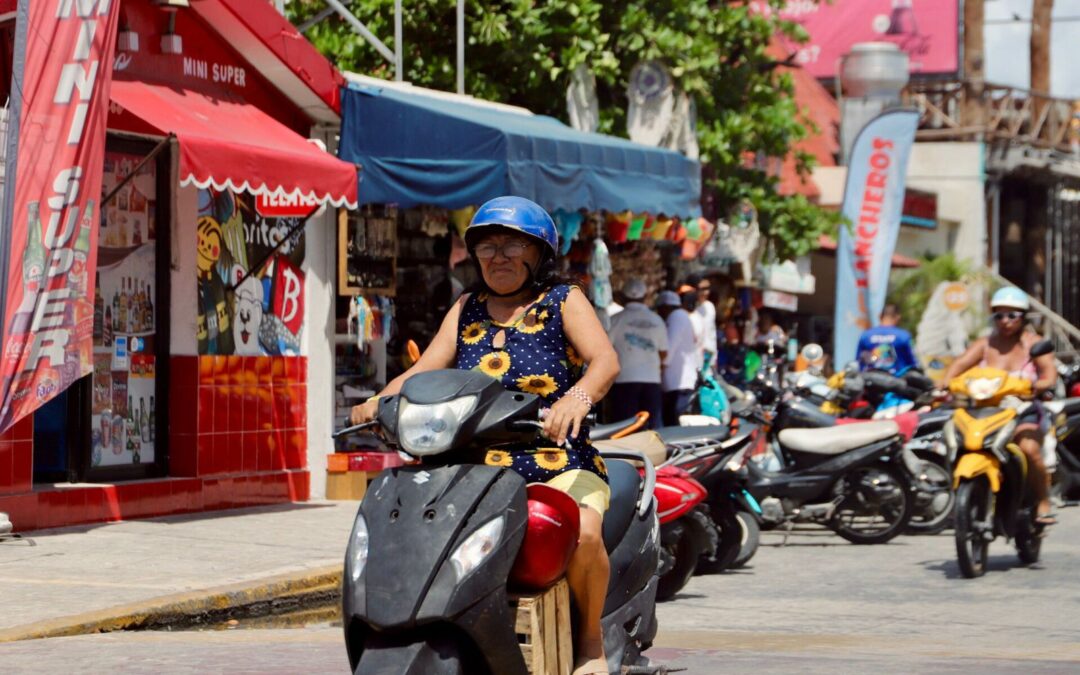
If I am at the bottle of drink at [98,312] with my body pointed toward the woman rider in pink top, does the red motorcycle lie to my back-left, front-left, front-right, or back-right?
front-right

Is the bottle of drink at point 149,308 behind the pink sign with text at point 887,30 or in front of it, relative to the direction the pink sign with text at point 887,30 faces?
in front

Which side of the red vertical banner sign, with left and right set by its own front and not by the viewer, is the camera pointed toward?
front

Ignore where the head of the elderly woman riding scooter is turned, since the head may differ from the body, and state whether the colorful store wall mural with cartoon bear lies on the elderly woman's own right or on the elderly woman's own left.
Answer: on the elderly woman's own right

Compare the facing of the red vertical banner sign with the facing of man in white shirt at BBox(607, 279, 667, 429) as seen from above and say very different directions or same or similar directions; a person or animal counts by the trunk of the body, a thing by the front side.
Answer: very different directions

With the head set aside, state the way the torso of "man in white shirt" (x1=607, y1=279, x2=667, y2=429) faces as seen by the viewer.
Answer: away from the camera

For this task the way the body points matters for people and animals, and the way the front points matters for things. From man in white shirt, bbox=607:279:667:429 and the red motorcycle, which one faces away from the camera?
the man in white shirt

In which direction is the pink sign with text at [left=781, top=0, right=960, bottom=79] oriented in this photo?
toward the camera

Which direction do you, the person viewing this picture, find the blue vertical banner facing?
facing the viewer

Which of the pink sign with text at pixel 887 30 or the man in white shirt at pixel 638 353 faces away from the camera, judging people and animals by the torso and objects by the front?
the man in white shirt

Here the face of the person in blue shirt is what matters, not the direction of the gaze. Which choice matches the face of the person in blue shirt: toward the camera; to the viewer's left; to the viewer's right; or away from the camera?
away from the camera

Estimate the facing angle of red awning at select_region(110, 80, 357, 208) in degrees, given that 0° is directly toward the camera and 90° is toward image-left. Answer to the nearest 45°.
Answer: approximately 315°

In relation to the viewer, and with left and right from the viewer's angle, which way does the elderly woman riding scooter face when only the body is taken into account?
facing the viewer and to the left of the viewer

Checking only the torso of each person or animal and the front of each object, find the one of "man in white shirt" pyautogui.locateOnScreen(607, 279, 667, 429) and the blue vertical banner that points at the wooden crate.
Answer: the blue vertical banner

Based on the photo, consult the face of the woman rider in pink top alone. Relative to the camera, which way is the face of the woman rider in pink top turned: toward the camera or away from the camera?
toward the camera
